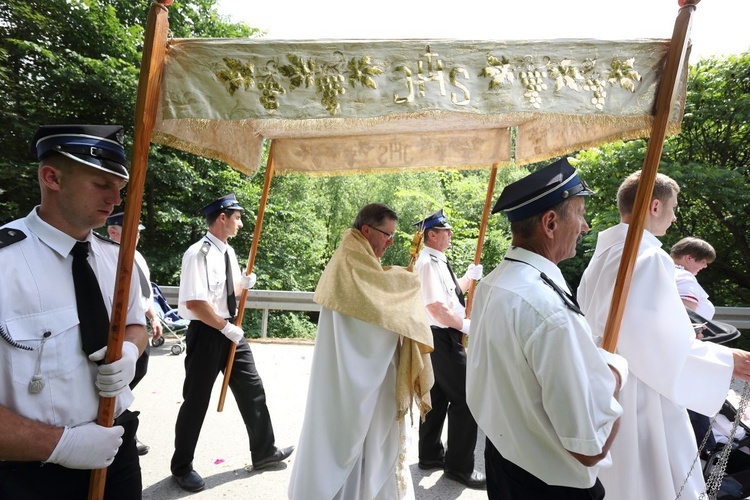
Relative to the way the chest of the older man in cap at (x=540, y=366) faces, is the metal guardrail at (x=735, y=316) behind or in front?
in front

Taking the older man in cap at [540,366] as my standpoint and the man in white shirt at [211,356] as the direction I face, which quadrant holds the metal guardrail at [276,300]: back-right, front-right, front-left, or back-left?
front-right

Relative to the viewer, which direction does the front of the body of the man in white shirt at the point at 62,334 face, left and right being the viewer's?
facing the viewer and to the right of the viewer

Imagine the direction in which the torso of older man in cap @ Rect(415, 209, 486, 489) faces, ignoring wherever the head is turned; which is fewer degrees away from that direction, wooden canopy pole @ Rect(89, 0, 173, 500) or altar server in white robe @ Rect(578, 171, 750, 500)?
the altar server in white robe

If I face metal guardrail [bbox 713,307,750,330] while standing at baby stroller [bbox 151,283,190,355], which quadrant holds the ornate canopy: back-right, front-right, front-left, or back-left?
front-right

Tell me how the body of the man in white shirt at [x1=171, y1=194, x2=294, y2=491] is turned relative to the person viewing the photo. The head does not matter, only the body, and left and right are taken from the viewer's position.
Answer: facing to the right of the viewer

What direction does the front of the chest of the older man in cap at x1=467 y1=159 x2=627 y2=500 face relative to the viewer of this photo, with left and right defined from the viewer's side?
facing away from the viewer and to the right of the viewer

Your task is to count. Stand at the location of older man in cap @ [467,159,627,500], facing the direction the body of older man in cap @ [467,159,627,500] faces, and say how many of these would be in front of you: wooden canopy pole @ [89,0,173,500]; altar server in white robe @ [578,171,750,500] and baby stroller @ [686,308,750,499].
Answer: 2

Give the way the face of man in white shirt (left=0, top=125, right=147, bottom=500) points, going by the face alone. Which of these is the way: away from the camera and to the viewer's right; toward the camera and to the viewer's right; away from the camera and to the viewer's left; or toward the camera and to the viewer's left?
toward the camera and to the viewer's right

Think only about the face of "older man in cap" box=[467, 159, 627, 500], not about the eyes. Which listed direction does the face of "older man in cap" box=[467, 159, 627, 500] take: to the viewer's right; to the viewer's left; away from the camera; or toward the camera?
to the viewer's right
